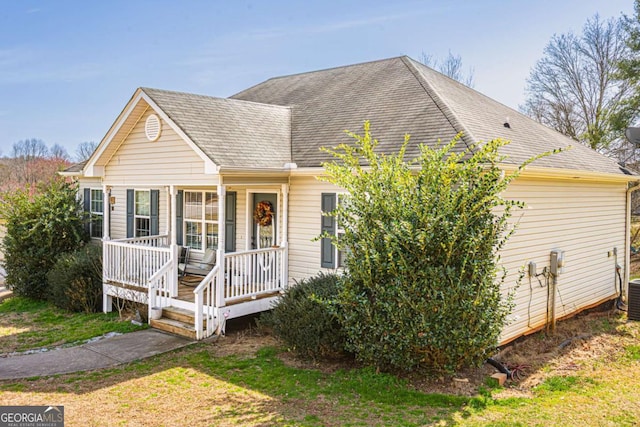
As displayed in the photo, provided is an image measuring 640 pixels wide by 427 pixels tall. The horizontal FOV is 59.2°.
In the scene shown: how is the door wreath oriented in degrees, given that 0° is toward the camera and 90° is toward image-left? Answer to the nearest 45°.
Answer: approximately 45°

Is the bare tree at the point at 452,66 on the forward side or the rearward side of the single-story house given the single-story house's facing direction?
on the rearward side

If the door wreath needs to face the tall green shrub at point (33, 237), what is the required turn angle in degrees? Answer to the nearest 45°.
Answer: approximately 90° to its right

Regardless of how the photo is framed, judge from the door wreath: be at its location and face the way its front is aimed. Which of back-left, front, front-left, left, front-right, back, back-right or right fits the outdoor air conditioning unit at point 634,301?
back-left

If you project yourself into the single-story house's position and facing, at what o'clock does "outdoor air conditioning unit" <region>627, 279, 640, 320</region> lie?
The outdoor air conditioning unit is roughly at 7 o'clock from the single-story house.

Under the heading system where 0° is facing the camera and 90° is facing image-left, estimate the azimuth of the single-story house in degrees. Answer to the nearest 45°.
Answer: approximately 45°

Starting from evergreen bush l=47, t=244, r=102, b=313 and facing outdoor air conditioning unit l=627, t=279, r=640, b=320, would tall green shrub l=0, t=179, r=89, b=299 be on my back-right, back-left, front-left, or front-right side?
back-left

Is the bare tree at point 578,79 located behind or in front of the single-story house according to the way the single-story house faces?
behind

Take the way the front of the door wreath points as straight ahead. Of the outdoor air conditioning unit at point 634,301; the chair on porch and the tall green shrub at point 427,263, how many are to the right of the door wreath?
1

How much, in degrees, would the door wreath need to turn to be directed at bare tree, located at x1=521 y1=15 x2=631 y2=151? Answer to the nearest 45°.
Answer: approximately 180°

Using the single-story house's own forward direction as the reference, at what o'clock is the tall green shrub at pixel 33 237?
The tall green shrub is roughly at 2 o'clock from the single-story house.
